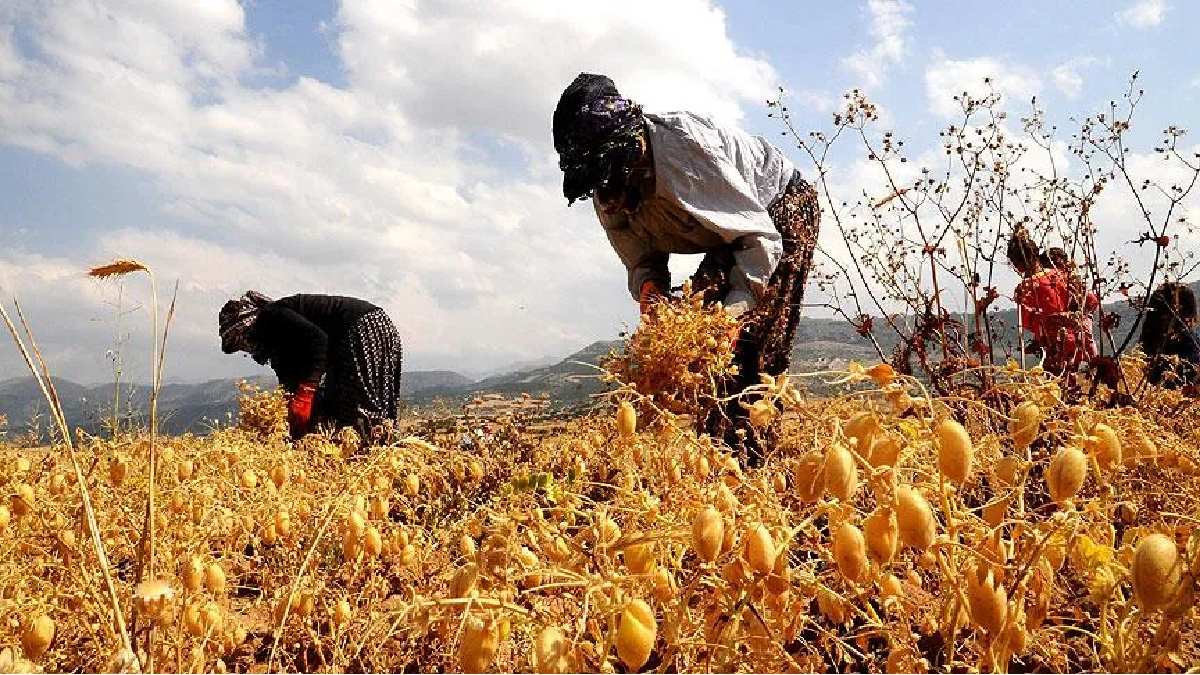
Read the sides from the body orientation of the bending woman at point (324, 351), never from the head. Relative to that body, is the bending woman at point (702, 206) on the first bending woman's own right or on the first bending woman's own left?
on the first bending woman's own left

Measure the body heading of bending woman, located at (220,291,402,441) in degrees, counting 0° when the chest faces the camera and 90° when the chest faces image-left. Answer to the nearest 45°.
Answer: approximately 90°

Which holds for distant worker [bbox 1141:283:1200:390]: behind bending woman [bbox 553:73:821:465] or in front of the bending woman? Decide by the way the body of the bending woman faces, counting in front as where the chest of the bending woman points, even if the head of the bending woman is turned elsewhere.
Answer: behind

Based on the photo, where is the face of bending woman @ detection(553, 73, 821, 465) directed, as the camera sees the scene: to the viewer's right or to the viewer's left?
to the viewer's left

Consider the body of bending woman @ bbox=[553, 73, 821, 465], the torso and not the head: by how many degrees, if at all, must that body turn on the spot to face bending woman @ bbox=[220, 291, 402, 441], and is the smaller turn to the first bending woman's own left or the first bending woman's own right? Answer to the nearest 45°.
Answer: approximately 90° to the first bending woman's own right

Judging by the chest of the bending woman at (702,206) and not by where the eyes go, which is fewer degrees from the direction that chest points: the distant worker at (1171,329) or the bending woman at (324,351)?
the bending woman

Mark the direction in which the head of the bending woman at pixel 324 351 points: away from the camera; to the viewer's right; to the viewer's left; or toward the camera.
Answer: to the viewer's left
